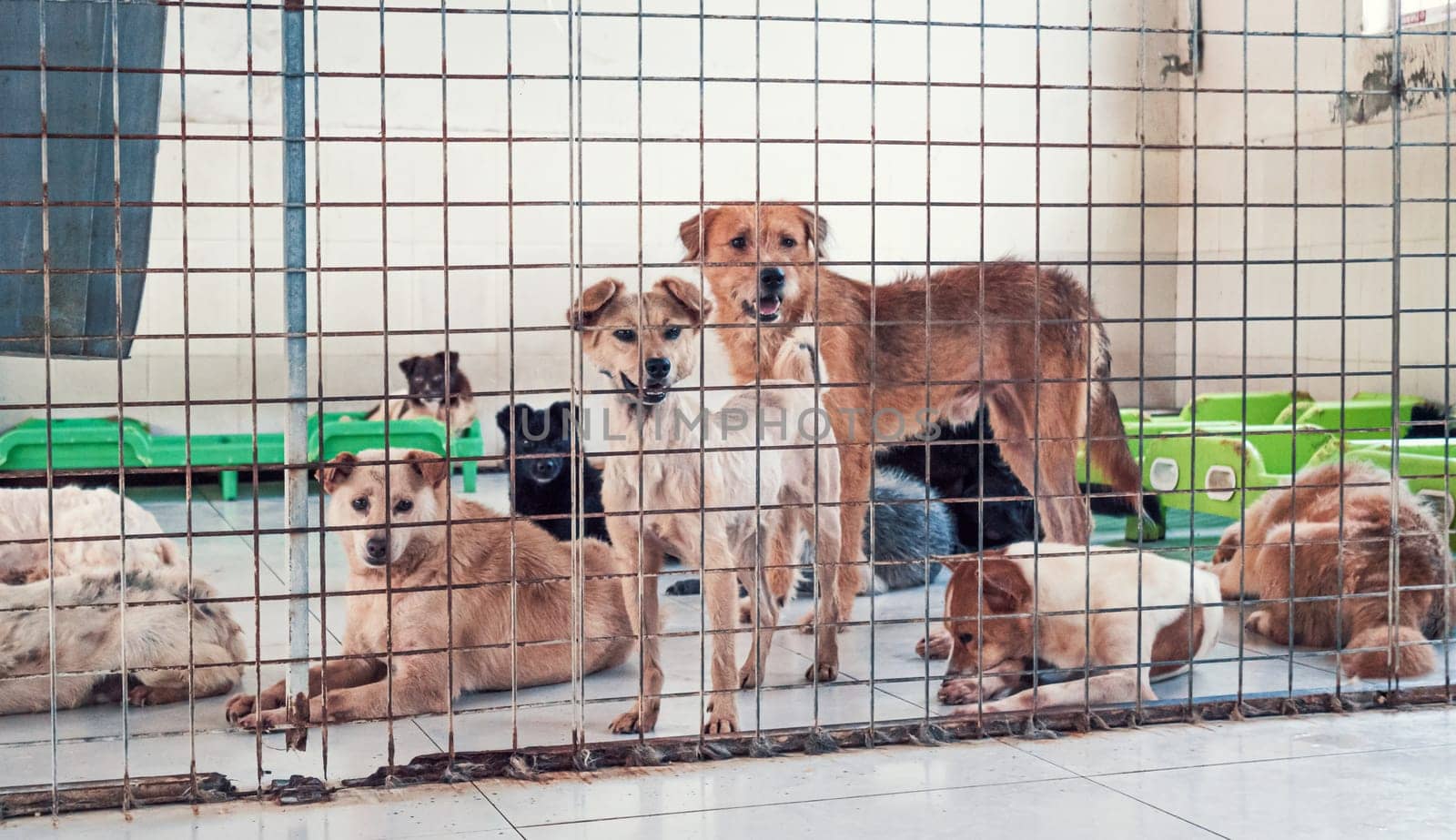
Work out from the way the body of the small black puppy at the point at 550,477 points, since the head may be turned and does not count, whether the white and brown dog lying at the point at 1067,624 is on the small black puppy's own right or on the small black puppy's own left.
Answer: on the small black puppy's own left

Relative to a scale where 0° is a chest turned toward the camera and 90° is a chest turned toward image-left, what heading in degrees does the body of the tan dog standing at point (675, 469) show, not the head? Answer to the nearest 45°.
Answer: approximately 45°

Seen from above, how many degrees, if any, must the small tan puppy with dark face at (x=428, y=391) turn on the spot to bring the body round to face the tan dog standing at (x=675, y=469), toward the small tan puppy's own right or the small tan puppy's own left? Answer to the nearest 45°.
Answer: approximately 45° to the small tan puppy's own left

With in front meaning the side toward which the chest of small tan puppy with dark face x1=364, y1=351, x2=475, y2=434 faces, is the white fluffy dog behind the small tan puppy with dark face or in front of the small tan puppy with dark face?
in front
